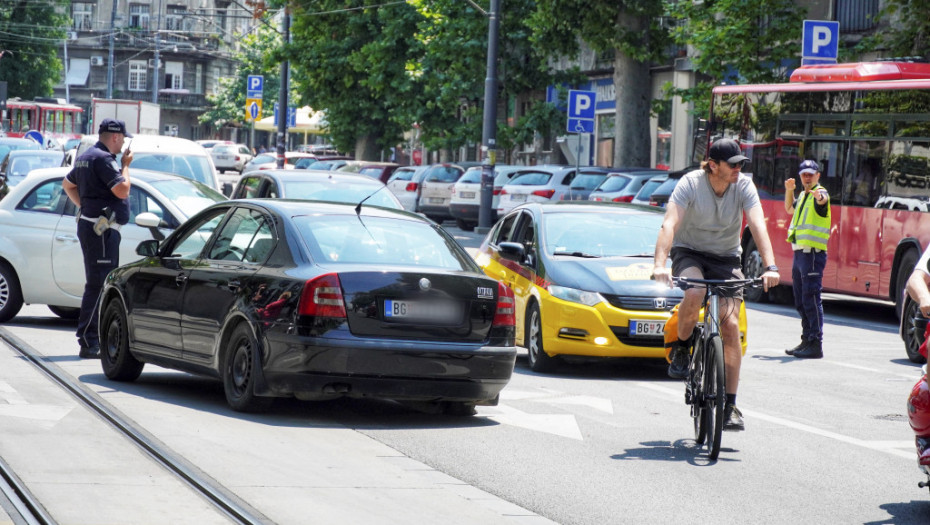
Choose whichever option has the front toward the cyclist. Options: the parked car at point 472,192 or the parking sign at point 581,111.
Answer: the parking sign

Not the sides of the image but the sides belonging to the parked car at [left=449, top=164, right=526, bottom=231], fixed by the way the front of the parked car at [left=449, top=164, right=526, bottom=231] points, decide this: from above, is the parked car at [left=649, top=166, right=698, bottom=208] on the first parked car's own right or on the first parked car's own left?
on the first parked car's own right

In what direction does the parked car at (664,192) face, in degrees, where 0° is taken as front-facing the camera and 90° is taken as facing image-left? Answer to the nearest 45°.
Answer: approximately 225°

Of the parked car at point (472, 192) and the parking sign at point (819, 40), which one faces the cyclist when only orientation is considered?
the parking sign

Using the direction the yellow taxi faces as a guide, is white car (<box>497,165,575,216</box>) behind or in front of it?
behind

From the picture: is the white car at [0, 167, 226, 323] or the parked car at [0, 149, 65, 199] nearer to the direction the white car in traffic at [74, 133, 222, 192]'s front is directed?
the white car

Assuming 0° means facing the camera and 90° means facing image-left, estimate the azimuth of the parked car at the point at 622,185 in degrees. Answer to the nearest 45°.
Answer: approximately 225°

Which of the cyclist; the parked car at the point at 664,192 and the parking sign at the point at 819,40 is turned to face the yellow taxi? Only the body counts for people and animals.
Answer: the parking sign

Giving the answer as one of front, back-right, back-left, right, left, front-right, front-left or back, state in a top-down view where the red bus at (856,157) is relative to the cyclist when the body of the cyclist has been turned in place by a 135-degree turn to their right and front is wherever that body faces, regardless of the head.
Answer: front-right

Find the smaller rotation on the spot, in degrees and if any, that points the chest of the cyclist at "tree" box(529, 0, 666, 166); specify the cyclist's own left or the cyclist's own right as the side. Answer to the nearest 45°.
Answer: approximately 180°

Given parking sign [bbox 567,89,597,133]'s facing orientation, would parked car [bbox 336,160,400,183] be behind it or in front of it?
behind
